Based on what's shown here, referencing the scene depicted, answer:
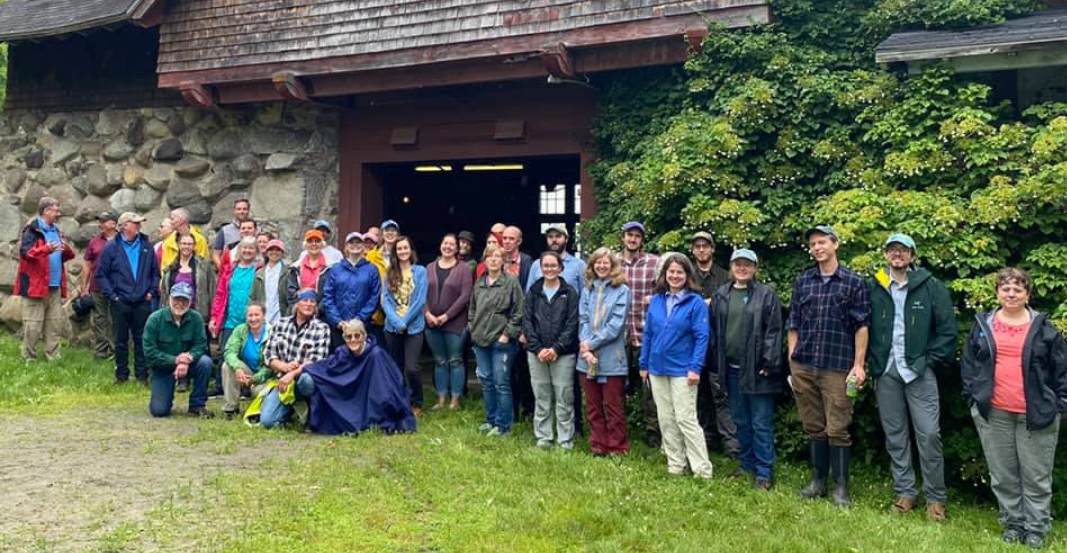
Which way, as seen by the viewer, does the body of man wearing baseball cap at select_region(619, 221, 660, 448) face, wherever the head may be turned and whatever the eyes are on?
toward the camera

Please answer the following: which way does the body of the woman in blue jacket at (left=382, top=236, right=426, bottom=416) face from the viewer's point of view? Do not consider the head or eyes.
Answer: toward the camera

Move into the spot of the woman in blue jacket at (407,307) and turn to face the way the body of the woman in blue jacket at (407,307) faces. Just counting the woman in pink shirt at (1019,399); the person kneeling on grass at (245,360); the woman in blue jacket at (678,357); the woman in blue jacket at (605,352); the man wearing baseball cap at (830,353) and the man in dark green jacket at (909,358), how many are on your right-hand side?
1

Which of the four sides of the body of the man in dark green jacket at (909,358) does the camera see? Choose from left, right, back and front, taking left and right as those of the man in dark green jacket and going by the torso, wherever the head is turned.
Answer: front

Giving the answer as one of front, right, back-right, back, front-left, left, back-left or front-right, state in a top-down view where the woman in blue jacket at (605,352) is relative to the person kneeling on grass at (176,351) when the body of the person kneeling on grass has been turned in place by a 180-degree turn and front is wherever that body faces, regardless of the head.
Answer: back-right

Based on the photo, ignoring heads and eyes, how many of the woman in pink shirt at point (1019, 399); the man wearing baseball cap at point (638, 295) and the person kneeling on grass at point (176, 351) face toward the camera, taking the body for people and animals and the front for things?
3

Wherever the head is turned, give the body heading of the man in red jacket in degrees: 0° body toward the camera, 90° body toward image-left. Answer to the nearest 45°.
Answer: approximately 315°

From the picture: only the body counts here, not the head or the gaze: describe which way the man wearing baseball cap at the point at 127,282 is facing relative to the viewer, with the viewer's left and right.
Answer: facing the viewer

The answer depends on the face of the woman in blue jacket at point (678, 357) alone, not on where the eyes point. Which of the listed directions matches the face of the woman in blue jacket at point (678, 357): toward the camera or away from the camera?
toward the camera

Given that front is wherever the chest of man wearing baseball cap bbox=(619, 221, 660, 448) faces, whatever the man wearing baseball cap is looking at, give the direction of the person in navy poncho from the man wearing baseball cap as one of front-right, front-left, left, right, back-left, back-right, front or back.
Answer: right

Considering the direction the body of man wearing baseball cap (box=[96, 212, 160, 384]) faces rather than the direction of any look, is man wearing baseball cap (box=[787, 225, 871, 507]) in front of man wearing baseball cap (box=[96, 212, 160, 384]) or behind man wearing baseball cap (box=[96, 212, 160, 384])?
in front

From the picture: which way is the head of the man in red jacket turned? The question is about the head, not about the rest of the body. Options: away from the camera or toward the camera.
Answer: toward the camera

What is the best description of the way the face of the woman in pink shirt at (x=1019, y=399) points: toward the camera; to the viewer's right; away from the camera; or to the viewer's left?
toward the camera

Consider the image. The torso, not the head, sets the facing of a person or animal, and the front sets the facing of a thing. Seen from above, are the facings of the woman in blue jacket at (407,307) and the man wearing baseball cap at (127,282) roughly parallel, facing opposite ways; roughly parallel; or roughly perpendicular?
roughly parallel

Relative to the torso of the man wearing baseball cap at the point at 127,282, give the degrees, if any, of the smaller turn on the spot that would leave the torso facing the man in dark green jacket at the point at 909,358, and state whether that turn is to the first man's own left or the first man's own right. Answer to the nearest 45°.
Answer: approximately 45° to the first man's own left

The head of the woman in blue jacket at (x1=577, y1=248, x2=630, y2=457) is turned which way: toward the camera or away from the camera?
toward the camera
